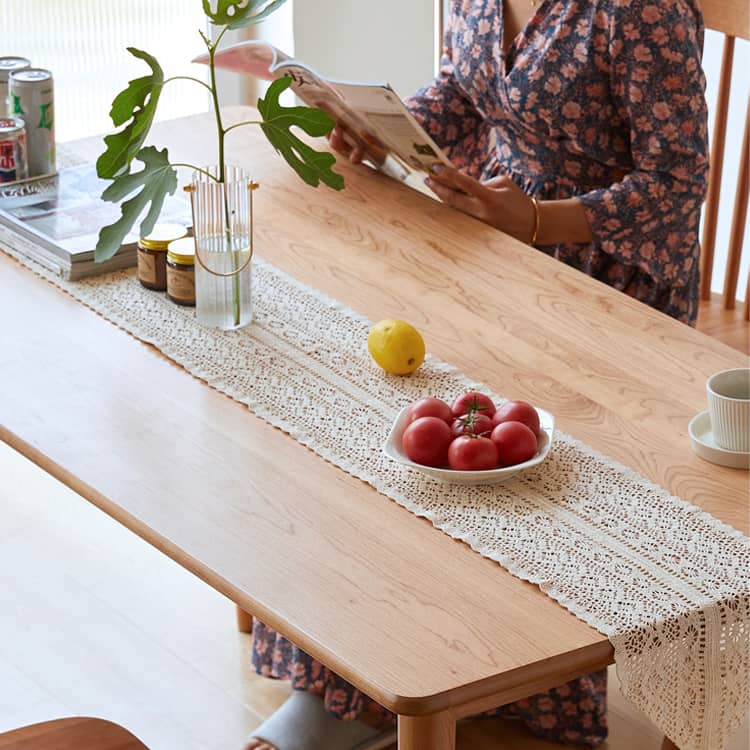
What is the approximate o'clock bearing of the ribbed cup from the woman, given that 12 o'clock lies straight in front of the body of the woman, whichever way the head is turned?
The ribbed cup is roughly at 10 o'clock from the woman.

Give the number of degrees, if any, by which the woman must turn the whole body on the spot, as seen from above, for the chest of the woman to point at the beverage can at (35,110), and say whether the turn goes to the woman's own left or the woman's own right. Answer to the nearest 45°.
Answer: approximately 45° to the woman's own right

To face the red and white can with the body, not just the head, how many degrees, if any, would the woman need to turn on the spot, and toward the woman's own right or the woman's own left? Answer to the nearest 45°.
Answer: approximately 45° to the woman's own right

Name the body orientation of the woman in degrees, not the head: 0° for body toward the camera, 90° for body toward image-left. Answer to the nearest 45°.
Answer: approximately 45°

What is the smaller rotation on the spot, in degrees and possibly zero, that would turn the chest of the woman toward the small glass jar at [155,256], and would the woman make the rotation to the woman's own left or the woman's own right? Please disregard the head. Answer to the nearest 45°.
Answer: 0° — they already face it

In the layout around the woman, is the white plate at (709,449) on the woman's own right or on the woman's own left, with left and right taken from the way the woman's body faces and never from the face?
on the woman's own left

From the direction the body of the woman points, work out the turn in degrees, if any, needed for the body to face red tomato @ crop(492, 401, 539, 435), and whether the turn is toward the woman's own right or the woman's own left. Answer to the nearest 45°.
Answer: approximately 45° to the woman's own left
